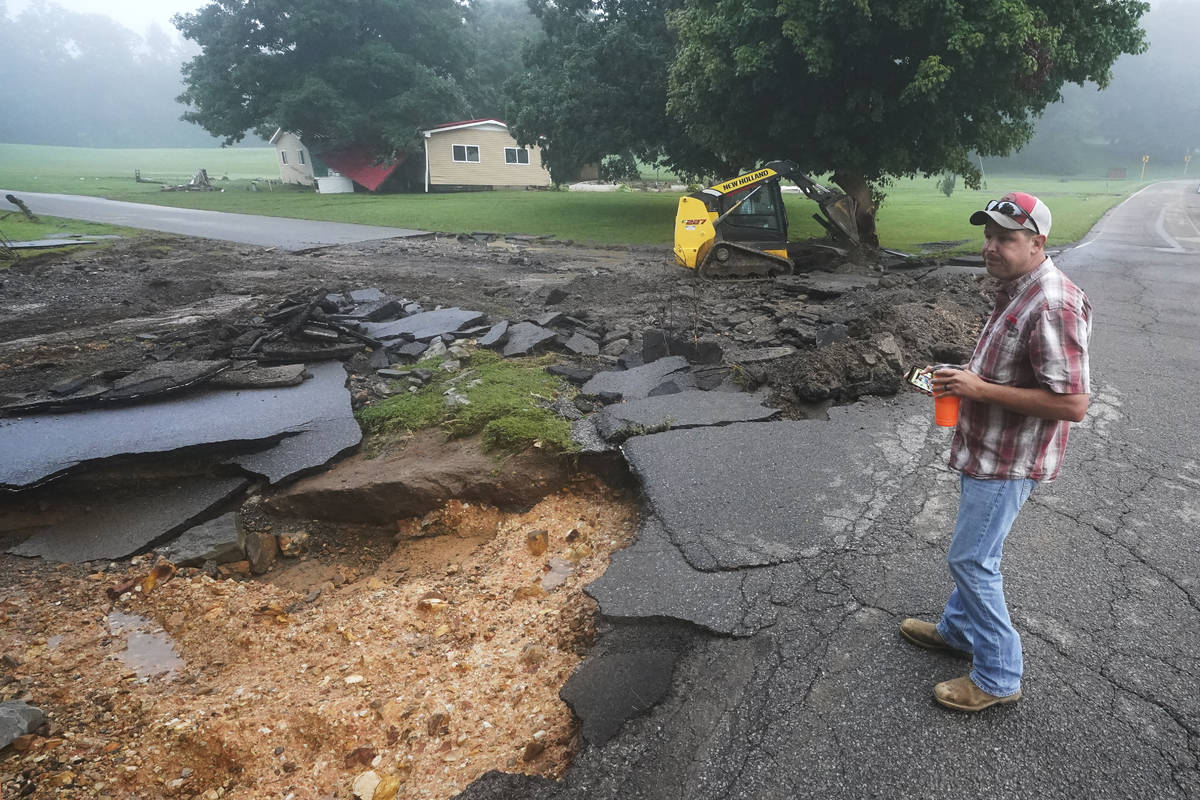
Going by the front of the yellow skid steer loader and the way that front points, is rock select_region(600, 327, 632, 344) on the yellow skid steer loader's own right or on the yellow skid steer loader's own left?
on the yellow skid steer loader's own right

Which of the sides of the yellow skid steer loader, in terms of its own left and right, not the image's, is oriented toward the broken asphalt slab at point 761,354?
right

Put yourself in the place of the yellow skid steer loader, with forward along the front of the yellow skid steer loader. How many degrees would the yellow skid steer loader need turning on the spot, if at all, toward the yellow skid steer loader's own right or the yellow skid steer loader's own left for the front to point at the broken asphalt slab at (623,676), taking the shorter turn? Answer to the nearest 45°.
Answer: approximately 90° to the yellow skid steer loader's own right

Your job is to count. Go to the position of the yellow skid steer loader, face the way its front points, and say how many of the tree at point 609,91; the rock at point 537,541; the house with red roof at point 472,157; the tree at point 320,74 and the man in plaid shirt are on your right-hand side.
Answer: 2

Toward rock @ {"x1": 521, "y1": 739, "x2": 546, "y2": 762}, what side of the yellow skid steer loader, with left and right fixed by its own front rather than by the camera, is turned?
right

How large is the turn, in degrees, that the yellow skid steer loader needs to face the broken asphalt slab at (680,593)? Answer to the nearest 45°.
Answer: approximately 90° to its right

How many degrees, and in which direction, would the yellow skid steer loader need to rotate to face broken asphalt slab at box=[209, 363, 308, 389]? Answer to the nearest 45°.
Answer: approximately 135° to its right

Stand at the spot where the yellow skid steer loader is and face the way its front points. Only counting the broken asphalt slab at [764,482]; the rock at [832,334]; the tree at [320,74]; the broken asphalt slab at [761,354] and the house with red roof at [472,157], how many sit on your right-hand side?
3

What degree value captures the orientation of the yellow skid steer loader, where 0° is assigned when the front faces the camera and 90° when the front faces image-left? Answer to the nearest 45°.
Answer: approximately 270°

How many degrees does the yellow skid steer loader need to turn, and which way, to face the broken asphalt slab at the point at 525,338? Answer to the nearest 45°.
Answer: approximately 90° to its right

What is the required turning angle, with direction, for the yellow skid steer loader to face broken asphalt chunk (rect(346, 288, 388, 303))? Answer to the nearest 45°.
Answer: approximately 135° to its right

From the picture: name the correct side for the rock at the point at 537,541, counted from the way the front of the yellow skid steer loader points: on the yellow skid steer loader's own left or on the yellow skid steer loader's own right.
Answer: on the yellow skid steer loader's own right

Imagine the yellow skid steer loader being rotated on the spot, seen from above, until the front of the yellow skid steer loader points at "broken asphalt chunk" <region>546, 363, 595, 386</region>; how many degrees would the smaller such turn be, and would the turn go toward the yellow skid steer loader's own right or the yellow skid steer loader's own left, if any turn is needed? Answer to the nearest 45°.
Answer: approximately 90° to the yellow skid steer loader's own right
